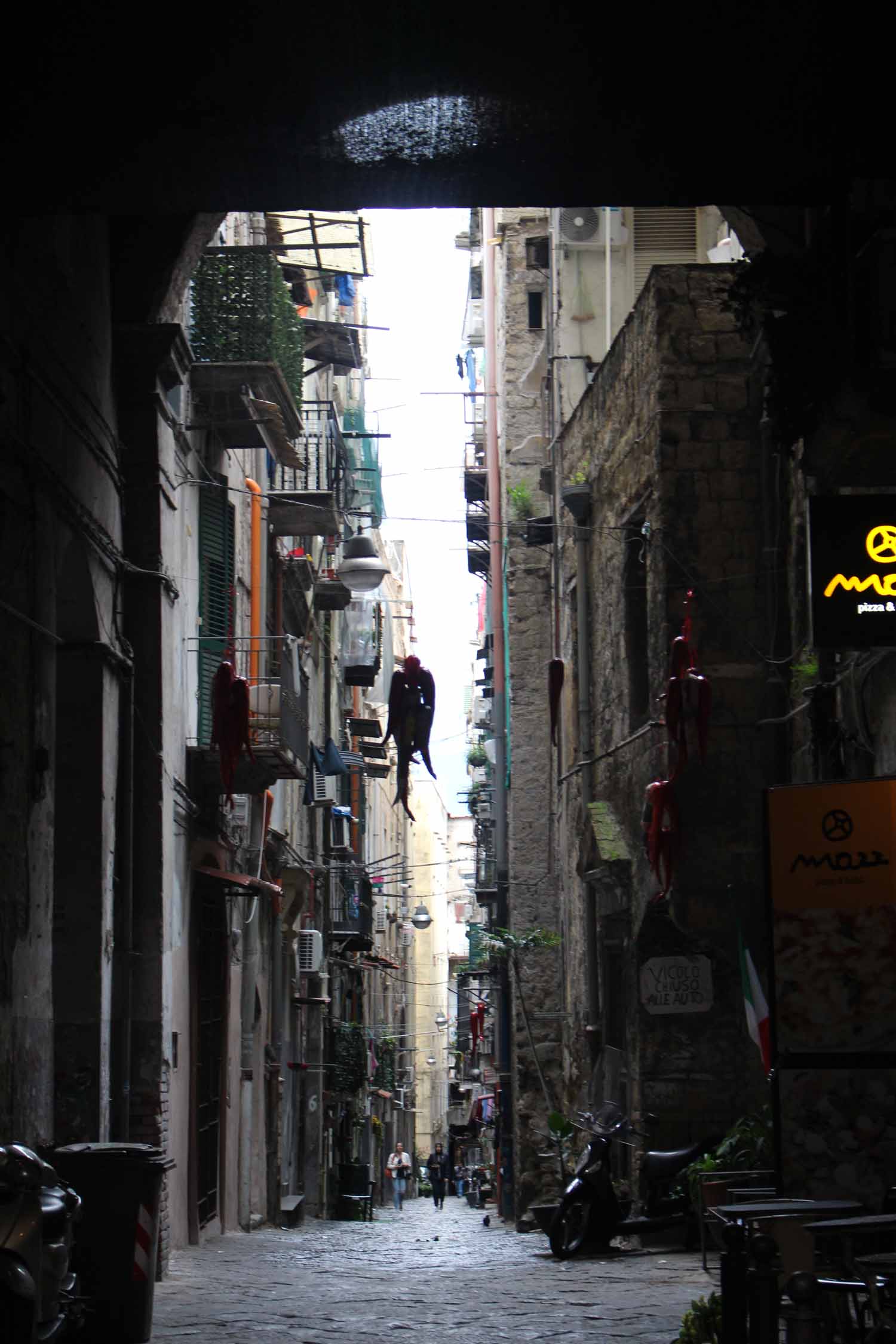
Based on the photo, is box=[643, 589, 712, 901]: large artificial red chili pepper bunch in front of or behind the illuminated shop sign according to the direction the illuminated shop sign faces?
behind

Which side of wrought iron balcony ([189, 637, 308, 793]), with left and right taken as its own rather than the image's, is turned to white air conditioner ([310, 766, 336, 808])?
left

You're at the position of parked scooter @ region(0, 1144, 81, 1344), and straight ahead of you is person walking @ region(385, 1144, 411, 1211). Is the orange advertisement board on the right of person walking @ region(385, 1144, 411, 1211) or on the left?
right

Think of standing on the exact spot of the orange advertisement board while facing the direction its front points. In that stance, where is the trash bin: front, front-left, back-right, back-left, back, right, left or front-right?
right

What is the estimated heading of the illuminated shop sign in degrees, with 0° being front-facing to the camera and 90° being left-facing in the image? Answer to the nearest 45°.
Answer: approximately 0°

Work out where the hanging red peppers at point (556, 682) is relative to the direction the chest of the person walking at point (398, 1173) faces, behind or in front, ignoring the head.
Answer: in front

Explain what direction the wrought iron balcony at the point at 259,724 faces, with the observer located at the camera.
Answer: facing to the right of the viewer
